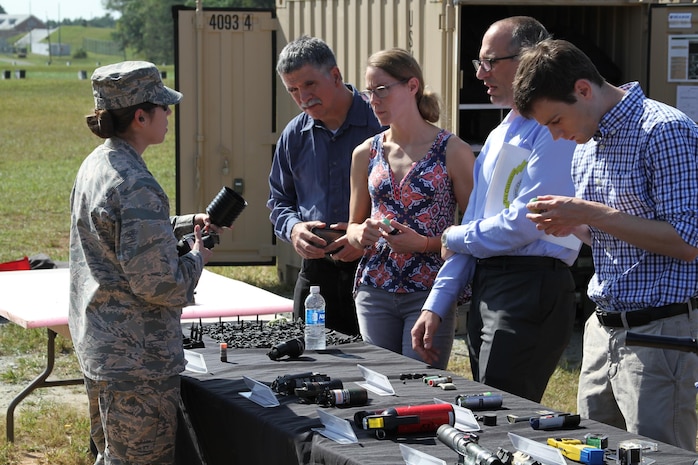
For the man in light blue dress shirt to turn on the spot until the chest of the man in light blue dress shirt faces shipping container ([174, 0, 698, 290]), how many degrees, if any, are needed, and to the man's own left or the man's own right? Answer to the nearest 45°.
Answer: approximately 135° to the man's own right

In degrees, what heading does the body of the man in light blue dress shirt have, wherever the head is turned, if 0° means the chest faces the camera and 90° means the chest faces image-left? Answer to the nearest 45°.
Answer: approximately 45°

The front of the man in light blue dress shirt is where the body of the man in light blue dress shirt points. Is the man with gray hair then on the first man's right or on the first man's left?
on the first man's right

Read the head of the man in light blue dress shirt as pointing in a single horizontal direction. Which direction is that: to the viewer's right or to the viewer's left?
to the viewer's left

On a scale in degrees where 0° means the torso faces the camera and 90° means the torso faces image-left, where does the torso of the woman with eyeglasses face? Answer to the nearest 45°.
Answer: approximately 45°

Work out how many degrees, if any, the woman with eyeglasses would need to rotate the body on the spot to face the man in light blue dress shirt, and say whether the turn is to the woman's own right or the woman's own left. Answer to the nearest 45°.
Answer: approximately 90° to the woman's own left

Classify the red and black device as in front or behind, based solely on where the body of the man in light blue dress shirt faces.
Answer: in front

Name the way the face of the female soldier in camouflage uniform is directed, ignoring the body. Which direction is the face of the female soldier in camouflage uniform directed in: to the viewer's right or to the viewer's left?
to the viewer's right

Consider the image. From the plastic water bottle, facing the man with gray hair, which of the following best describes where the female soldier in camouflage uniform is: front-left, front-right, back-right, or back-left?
back-left

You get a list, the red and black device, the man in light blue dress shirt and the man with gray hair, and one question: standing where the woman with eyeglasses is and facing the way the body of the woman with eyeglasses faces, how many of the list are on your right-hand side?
1

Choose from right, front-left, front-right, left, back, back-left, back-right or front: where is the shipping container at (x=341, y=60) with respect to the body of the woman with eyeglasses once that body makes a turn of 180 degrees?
front-left

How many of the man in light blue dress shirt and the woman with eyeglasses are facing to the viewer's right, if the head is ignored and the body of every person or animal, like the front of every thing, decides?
0
